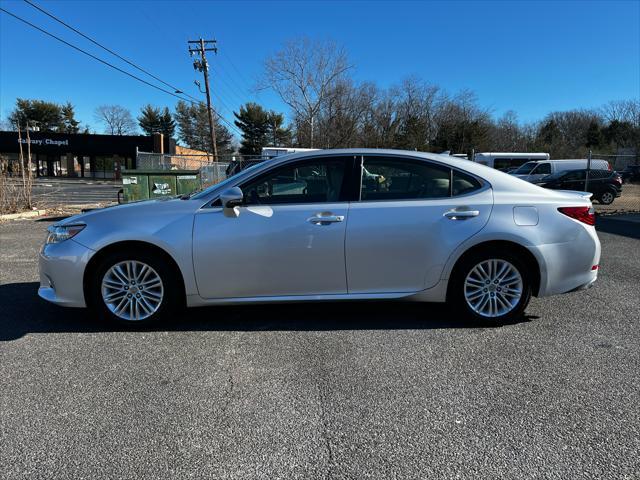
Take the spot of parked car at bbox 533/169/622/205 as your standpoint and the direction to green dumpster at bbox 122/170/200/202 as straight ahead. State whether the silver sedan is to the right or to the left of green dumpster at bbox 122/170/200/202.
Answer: left

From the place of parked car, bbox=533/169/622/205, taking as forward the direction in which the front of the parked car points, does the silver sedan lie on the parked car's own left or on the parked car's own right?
on the parked car's own left

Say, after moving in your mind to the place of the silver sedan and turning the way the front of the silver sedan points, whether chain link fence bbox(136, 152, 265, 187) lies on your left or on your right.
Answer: on your right

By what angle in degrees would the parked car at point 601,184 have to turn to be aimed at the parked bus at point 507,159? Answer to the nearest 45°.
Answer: approximately 90° to its right

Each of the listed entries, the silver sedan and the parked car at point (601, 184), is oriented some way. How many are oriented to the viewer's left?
2

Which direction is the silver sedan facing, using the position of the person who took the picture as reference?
facing to the left of the viewer

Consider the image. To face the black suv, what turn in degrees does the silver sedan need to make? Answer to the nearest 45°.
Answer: approximately 135° to its right
